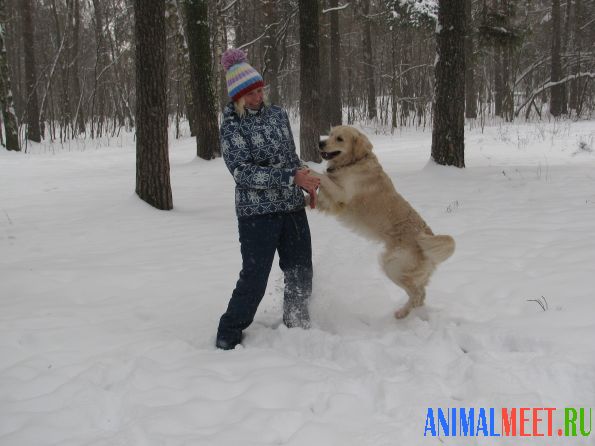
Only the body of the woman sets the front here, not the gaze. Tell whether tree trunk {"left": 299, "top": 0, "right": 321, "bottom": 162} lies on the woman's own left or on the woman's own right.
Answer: on the woman's own left

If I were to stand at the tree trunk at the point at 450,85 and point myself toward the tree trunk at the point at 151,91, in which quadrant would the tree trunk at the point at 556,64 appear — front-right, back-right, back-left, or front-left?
back-right

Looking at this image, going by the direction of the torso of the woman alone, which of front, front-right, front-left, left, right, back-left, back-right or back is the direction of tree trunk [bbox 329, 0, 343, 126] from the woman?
back-left

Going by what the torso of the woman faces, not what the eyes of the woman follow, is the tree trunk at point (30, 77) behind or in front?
behind

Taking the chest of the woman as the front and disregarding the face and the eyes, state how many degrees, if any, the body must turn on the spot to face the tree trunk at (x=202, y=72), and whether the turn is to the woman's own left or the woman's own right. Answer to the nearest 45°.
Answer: approximately 135° to the woman's own left

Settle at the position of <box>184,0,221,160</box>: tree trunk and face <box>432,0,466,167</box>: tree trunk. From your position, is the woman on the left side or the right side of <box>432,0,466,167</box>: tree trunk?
right

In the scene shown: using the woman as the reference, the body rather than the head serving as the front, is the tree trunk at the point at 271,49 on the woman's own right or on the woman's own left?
on the woman's own left

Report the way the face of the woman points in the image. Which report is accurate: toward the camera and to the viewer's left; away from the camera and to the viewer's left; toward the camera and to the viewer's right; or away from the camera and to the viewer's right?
toward the camera and to the viewer's right

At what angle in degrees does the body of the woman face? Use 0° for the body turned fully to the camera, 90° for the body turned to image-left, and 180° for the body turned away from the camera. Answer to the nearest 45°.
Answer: approximately 315°
